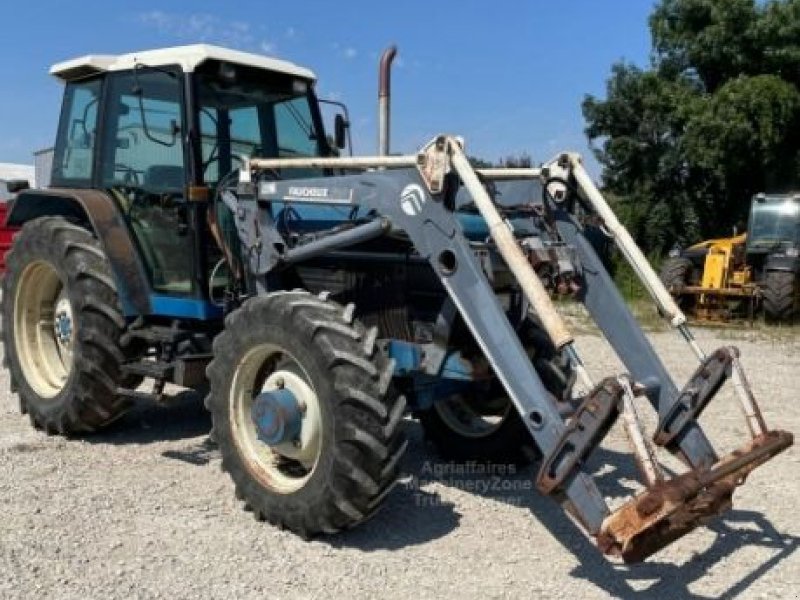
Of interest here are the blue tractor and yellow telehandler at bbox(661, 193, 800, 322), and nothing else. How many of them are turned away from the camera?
0

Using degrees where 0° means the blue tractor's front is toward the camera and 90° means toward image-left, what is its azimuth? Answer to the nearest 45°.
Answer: approximately 315°

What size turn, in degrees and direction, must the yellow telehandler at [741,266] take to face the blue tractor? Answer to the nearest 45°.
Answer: approximately 45° to its left

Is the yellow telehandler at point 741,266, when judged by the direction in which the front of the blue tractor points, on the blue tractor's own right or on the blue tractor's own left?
on the blue tractor's own left

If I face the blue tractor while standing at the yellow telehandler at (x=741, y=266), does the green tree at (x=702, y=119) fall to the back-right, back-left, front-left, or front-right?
back-right

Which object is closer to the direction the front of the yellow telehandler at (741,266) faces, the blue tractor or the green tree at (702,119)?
the blue tractor

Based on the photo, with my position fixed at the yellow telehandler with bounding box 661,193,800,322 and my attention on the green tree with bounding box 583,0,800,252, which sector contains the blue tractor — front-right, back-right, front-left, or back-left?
back-left

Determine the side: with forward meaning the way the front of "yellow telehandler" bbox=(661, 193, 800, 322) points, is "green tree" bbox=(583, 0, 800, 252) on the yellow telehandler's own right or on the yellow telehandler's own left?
on the yellow telehandler's own right

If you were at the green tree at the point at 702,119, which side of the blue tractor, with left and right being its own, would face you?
left

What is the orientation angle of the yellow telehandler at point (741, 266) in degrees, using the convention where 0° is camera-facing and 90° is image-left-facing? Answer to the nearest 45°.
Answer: approximately 45°
